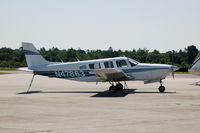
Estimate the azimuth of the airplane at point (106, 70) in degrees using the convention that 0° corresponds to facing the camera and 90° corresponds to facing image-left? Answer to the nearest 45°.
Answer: approximately 270°
